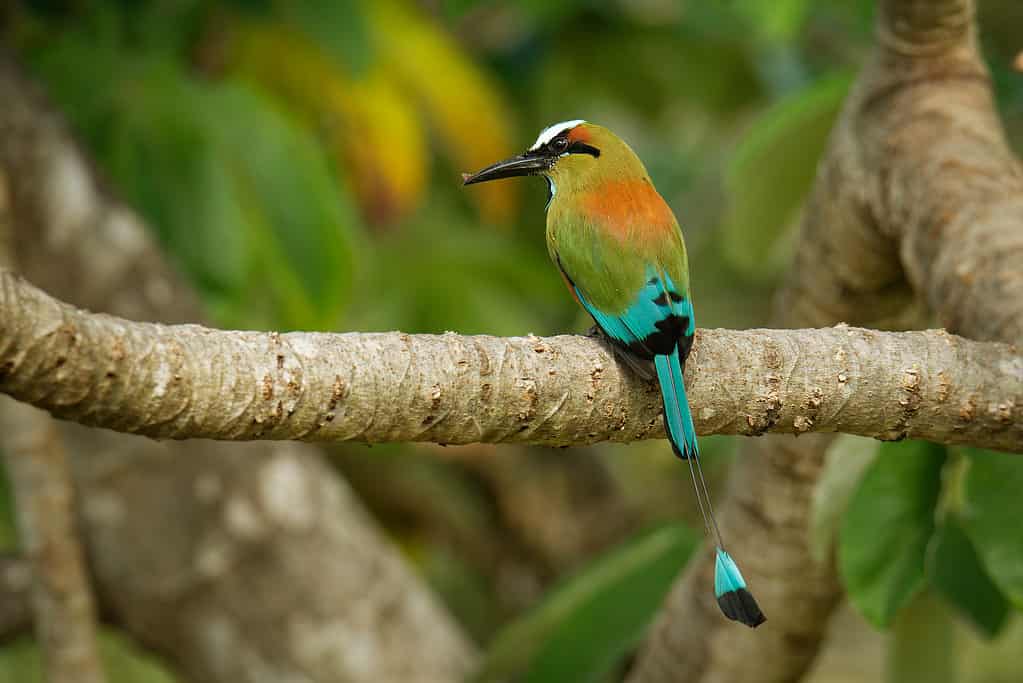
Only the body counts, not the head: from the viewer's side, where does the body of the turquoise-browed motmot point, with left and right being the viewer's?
facing away from the viewer and to the left of the viewer

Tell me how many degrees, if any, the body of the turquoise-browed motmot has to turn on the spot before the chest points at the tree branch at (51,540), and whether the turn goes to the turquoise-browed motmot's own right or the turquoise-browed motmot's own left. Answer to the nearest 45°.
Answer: approximately 45° to the turquoise-browed motmot's own left

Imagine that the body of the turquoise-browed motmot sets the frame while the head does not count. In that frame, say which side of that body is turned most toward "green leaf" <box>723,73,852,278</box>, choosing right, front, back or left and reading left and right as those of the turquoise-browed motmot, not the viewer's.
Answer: right

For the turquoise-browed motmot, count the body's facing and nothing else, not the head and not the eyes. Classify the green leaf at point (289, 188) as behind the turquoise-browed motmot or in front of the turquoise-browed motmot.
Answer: in front
